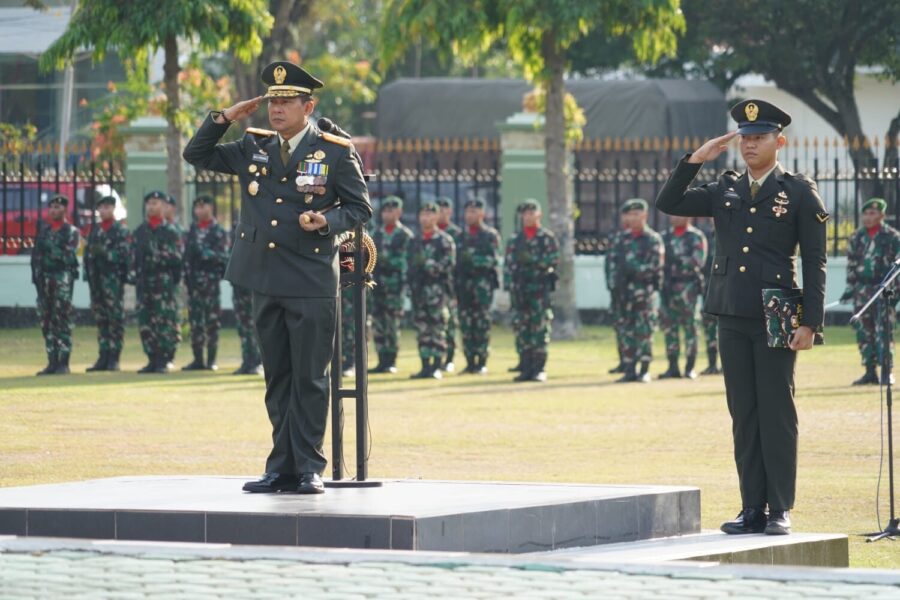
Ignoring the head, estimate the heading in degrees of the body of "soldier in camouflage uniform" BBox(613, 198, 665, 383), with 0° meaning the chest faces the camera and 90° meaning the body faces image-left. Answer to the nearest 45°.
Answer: approximately 45°

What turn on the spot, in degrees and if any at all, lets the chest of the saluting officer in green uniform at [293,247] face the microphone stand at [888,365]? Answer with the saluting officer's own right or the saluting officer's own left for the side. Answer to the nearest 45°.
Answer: approximately 135° to the saluting officer's own left

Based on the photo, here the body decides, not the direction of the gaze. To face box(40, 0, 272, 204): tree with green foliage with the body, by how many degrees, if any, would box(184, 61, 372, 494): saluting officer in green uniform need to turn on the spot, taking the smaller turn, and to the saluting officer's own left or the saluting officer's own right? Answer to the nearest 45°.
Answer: approximately 135° to the saluting officer's own right

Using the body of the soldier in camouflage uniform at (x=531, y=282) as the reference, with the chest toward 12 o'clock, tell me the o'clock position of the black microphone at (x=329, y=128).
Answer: The black microphone is roughly at 12 o'clock from the soldier in camouflage uniform.

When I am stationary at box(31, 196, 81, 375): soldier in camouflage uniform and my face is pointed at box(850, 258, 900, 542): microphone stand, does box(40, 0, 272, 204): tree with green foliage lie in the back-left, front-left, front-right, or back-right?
back-left

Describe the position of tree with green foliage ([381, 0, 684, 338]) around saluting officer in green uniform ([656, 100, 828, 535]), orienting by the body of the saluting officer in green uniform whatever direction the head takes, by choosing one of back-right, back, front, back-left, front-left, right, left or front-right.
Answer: back-right

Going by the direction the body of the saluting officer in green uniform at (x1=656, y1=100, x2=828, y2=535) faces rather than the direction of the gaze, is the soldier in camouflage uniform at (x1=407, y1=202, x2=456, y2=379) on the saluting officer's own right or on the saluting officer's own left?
on the saluting officer's own right

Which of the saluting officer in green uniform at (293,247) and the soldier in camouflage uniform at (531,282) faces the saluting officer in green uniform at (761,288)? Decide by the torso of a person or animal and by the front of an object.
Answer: the soldier in camouflage uniform

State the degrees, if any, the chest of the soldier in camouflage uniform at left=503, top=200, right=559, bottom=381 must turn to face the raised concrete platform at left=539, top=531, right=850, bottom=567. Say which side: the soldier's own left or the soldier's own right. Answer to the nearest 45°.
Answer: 0° — they already face it

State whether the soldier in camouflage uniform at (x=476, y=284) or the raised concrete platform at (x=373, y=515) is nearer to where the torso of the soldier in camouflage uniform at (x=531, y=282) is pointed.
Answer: the raised concrete platform

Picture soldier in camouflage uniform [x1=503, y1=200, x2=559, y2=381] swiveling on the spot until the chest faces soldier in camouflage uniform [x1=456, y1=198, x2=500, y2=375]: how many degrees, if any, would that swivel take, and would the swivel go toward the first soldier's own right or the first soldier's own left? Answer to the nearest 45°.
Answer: approximately 135° to the first soldier's own right

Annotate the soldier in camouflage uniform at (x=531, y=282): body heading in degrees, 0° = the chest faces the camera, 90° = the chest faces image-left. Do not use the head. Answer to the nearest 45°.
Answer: approximately 0°
